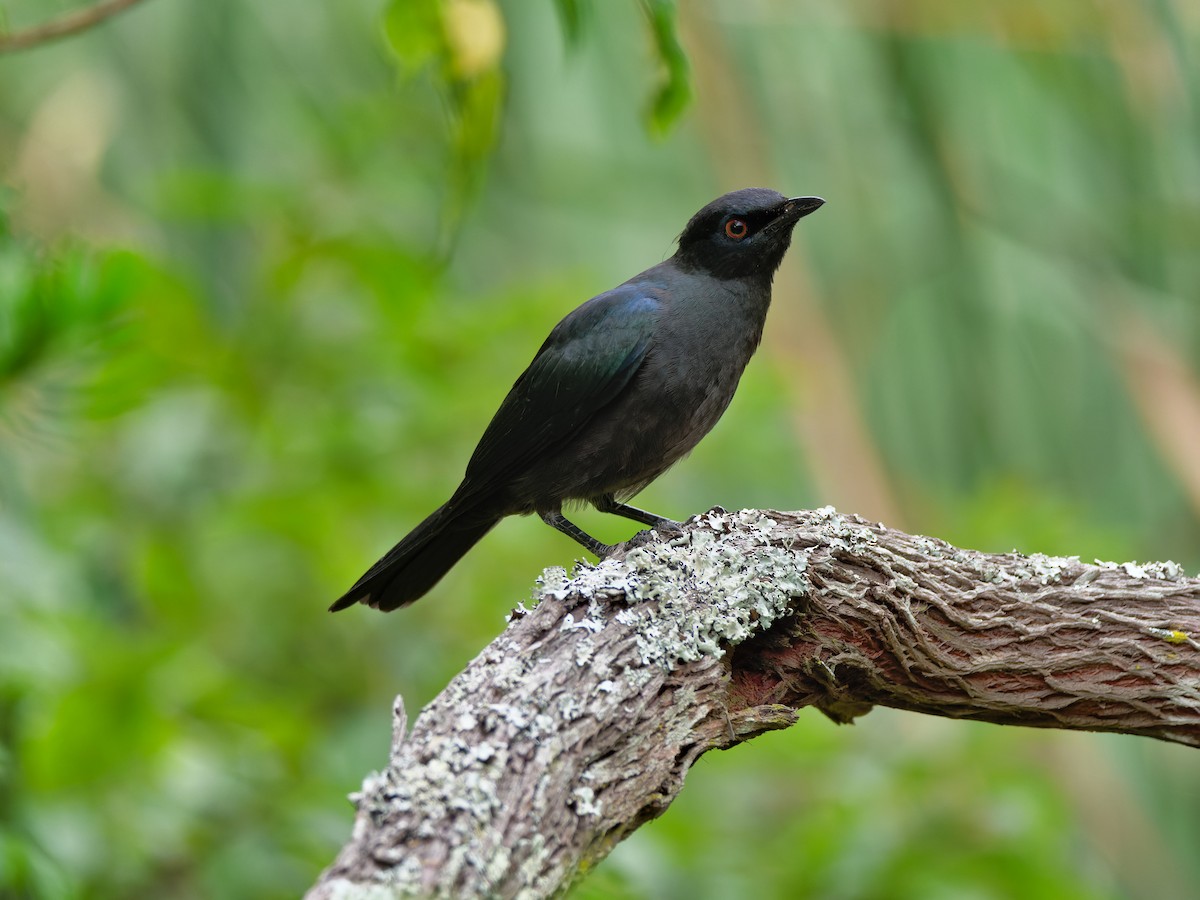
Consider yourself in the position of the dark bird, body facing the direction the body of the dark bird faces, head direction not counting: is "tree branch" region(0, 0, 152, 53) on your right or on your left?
on your left

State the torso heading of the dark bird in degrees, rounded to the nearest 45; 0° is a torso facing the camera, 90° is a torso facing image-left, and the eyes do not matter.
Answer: approximately 270°

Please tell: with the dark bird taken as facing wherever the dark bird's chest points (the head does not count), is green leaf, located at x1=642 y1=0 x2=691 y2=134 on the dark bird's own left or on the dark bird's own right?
on the dark bird's own left
